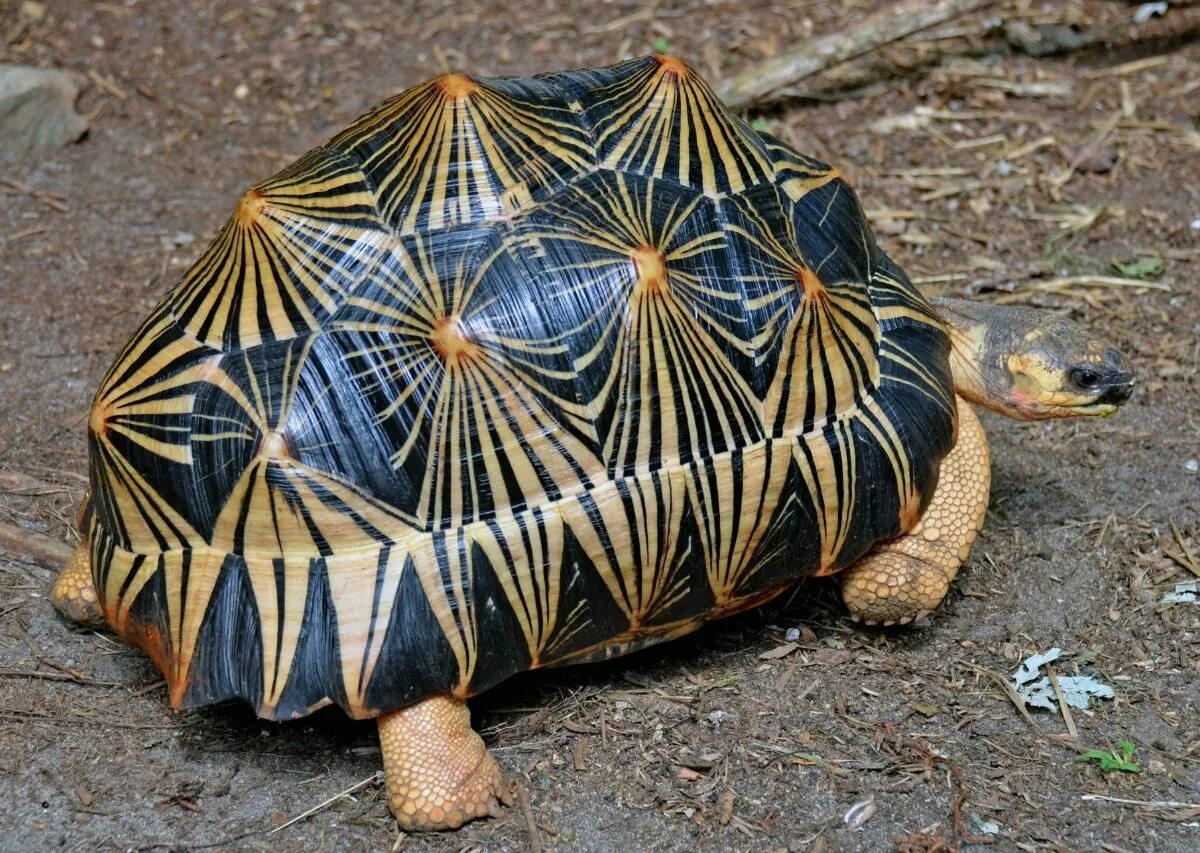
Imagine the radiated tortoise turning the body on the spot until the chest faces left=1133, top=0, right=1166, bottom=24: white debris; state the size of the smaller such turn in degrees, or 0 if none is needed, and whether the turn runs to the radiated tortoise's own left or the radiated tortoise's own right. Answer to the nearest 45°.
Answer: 0° — it already faces it

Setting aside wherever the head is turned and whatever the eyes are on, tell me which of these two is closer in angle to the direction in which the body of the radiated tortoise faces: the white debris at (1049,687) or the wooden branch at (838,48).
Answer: the wooden branch

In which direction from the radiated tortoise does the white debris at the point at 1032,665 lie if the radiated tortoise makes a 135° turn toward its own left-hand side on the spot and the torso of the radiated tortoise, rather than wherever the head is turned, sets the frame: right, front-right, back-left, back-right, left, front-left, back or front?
back

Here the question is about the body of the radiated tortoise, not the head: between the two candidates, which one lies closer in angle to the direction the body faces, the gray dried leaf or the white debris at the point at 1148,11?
the white debris

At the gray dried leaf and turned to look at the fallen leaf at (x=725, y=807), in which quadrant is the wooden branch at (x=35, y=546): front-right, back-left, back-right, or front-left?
front-right

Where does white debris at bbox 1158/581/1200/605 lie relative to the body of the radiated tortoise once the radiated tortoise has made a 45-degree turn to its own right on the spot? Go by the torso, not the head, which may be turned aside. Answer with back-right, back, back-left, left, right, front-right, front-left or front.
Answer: front

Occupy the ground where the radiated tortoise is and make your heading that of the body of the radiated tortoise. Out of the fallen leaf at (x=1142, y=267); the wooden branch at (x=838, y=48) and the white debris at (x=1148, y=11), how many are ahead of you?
3

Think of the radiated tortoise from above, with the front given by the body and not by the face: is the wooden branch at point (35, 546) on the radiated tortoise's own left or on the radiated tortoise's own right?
on the radiated tortoise's own left

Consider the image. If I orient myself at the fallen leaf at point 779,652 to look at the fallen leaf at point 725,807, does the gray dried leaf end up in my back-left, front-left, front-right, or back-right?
back-right

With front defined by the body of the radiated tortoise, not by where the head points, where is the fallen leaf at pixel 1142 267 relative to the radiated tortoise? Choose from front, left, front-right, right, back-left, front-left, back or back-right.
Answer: front

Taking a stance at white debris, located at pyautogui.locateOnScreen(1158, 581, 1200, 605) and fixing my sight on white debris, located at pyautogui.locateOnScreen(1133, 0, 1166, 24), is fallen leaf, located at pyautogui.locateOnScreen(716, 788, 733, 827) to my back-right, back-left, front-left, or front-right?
back-left

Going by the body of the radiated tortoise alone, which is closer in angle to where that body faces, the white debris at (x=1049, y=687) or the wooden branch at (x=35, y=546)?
the white debris

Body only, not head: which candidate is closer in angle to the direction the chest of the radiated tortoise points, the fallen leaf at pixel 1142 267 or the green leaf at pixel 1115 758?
the fallen leaf

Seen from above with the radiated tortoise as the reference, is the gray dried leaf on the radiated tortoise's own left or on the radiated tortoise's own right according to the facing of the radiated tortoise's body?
on the radiated tortoise's own left

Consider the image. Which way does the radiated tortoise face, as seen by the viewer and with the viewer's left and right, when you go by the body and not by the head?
facing away from the viewer and to the right of the viewer
